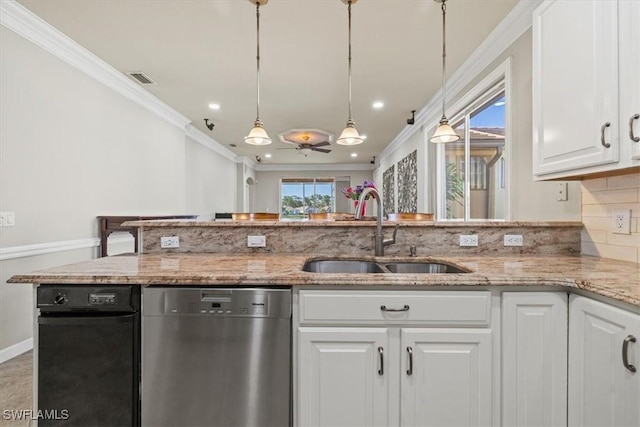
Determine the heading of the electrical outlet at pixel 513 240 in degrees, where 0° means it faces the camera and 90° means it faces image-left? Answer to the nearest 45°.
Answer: approximately 0°

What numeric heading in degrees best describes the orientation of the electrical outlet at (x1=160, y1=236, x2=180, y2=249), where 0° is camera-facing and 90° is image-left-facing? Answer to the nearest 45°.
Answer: approximately 0°

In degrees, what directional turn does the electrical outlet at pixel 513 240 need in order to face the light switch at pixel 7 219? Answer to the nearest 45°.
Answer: approximately 45° to its right

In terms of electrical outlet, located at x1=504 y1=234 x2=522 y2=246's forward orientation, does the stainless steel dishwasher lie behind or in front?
in front

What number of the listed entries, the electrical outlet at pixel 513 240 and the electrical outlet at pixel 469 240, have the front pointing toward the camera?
2
